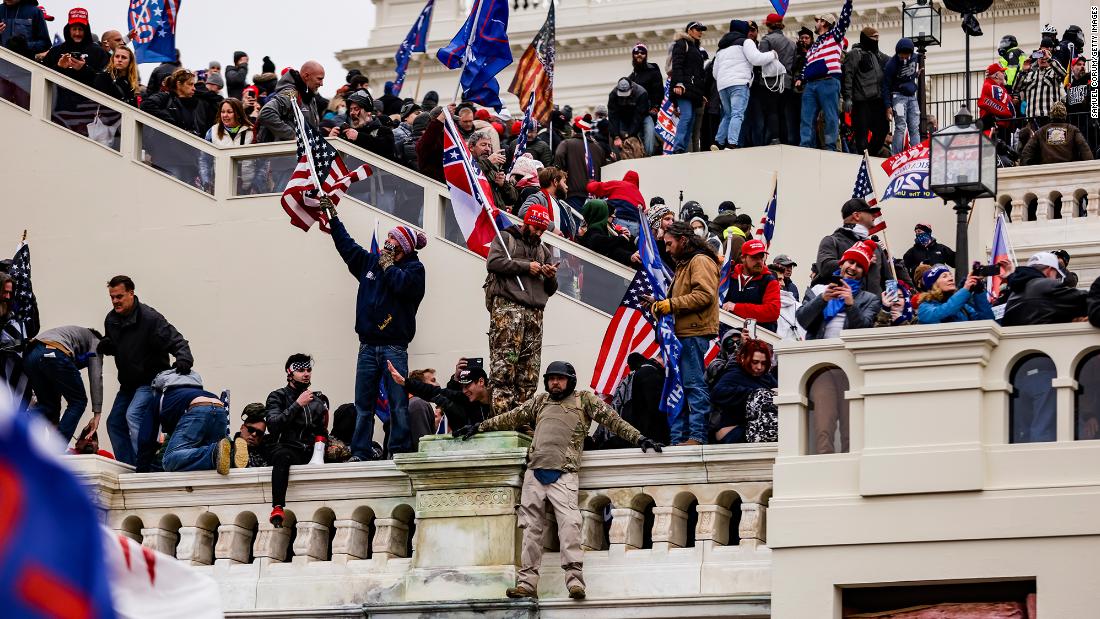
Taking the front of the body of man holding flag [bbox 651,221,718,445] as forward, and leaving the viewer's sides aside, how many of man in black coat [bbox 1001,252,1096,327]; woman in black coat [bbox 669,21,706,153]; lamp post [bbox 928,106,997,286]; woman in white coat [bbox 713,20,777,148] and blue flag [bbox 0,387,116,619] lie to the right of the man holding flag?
2

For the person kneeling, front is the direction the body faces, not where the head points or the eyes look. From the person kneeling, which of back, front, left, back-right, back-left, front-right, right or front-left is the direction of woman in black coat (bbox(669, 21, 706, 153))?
right

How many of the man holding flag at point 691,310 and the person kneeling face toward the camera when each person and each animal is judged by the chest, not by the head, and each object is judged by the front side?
0

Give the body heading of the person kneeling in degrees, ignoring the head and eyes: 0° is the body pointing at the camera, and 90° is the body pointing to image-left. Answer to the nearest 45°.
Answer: approximately 135°

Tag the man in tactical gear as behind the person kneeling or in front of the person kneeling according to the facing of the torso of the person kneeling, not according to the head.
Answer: behind

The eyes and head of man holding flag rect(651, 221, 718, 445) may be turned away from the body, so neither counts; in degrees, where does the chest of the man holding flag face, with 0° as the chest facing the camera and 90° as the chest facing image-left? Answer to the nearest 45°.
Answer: approximately 90°

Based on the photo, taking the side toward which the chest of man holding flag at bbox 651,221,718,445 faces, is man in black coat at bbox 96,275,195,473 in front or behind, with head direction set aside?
in front

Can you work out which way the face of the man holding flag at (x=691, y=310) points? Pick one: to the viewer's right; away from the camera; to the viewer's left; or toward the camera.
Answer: to the viewer's left

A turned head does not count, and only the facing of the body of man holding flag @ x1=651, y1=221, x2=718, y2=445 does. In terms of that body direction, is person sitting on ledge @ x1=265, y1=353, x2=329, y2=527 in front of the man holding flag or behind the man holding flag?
in front

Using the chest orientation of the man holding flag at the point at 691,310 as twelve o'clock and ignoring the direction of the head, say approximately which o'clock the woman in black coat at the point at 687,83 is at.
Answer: The woman in black coat is roughly at 3 o'clock from the man holding flag.

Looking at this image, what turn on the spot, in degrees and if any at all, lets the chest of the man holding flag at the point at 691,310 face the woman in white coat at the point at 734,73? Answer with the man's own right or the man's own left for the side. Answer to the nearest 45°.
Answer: approximately 90° to the man's own right

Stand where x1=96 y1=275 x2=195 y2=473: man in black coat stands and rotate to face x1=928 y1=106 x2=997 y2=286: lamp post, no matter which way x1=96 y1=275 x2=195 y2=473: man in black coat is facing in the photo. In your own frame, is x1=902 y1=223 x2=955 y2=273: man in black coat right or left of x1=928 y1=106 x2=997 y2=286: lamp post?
left

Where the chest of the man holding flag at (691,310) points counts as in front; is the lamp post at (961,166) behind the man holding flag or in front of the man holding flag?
behind
